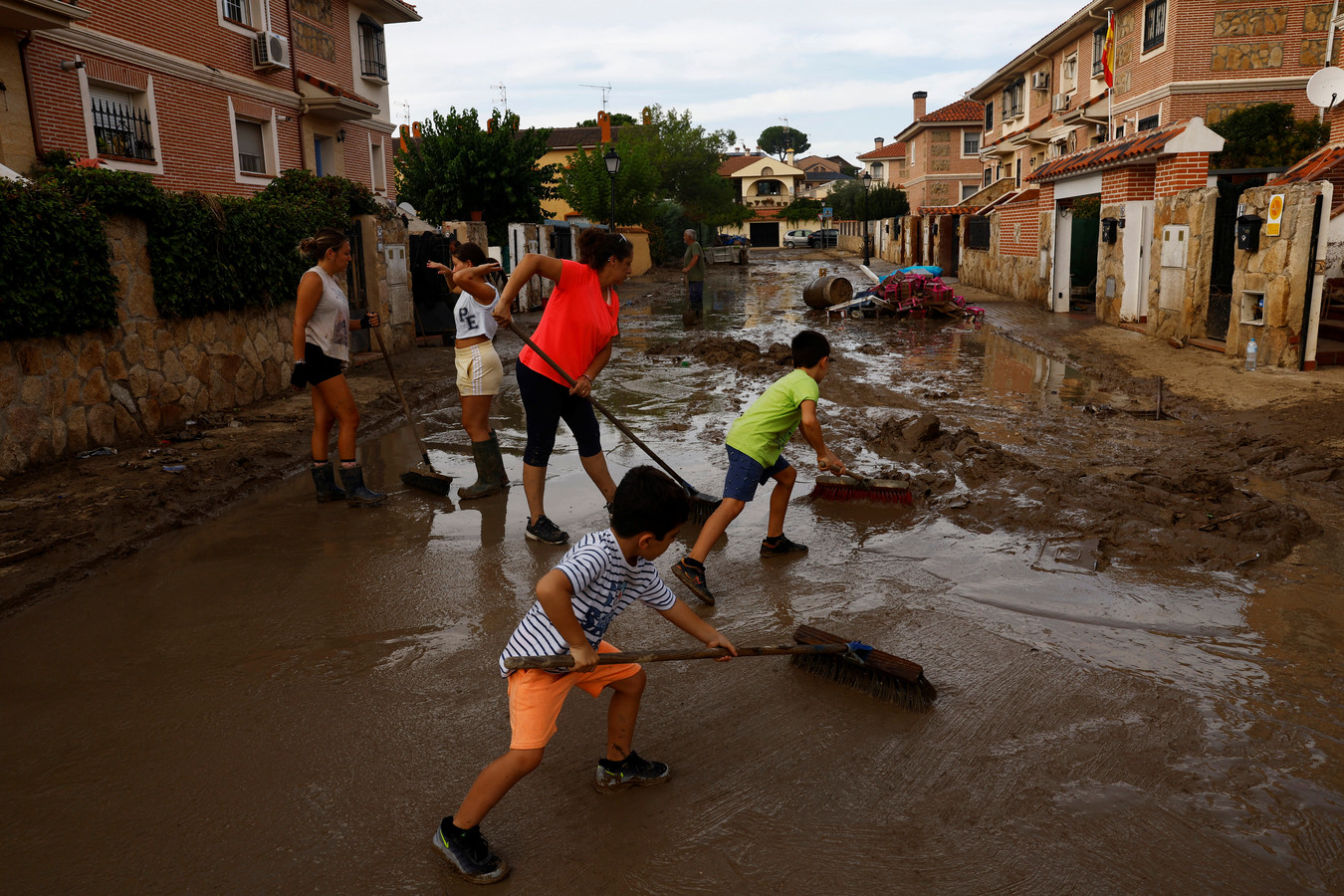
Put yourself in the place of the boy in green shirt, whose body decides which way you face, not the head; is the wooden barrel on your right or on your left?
on your left

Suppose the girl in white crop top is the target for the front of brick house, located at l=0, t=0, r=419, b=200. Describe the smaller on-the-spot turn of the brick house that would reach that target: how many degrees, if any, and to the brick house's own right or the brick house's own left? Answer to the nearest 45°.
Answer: approximately 45° to the brick house's own right

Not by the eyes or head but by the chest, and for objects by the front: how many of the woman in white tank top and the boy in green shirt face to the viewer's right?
2

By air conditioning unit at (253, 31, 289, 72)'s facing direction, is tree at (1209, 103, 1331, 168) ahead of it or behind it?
ahead

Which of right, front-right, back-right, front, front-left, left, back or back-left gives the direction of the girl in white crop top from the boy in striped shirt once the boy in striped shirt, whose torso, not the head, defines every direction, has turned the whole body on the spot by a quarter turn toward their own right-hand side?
back-right

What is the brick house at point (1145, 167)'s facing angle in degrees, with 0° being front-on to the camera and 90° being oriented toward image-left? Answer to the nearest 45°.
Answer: approximately 45°

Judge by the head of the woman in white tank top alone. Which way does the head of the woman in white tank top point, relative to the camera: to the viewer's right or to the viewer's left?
to the viewer's right

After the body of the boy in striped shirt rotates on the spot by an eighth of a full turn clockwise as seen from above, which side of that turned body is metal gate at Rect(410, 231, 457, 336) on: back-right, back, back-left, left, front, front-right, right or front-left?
back

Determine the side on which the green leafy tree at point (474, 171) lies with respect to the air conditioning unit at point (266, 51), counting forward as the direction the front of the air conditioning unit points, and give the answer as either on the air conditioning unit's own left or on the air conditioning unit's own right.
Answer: on the air conditioning unit's own left

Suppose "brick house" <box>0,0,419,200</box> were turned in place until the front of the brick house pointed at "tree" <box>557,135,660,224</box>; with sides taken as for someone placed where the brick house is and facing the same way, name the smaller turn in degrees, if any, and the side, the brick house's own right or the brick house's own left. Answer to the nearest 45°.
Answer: approximately 90° to the brick house's own left

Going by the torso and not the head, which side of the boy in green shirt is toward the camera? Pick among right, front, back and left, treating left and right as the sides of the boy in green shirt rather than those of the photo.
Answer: right
